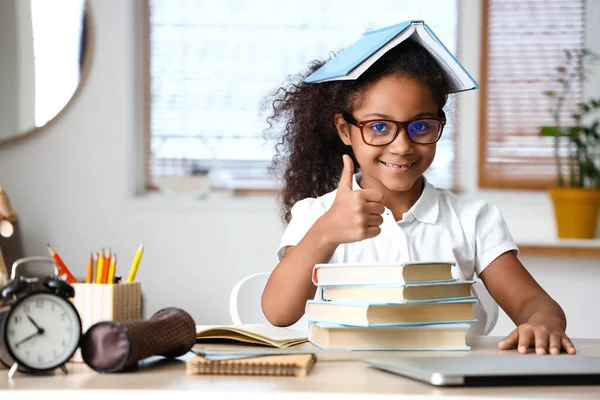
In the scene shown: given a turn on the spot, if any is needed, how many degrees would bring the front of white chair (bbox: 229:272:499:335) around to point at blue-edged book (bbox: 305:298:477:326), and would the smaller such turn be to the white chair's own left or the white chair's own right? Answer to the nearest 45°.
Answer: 0° — it already faces it

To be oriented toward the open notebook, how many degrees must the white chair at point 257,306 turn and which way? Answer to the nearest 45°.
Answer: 0° — it already faces it

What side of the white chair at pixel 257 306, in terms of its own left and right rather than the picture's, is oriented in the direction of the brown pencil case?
front

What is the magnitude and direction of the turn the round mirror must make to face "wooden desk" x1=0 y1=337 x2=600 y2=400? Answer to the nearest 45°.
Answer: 0° — it already faces it

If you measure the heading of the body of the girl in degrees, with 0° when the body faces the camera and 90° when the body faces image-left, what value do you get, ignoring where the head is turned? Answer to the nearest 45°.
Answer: approximately 0°

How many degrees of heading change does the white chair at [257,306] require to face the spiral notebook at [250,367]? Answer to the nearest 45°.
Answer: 0° — it already faces it

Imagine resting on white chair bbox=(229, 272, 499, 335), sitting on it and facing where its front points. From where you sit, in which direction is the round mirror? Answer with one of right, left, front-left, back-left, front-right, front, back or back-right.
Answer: back-right
